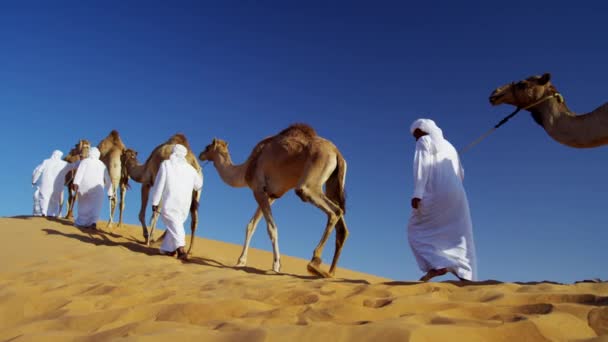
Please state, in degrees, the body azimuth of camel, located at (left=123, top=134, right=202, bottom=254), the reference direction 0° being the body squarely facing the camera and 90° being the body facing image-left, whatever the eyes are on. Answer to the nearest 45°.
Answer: approximately 135°

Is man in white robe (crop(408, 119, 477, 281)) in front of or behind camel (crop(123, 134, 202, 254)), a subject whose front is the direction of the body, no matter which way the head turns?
behind

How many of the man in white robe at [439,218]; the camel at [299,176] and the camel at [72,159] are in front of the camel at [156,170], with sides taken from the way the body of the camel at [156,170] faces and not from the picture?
1

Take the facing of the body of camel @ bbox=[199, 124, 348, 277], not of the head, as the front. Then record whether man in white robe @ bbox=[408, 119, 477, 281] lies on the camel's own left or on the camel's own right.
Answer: on the camel's own left

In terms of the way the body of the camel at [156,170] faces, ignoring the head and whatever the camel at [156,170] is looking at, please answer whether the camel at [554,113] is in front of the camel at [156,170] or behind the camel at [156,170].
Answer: behind

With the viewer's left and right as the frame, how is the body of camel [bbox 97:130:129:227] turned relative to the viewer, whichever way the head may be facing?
facing away from the viewer and to the left of the viewer

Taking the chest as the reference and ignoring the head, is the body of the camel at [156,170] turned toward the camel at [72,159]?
yes

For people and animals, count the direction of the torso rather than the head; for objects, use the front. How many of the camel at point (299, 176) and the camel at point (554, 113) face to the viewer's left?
2

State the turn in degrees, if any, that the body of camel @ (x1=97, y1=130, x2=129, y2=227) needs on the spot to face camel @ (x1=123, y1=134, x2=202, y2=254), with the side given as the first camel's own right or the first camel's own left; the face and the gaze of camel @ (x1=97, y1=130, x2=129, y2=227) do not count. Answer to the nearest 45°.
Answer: approximately 135° to the first camel's own left

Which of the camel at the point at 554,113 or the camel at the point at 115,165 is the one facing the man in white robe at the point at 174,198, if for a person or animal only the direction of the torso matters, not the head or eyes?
the camel at the point at 554,113

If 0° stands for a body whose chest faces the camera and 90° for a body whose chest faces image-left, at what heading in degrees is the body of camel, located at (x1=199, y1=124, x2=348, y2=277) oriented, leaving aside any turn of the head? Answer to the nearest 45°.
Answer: approximately 90°

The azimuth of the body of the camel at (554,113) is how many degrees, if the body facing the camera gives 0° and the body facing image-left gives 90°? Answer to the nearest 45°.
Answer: approximately 90°

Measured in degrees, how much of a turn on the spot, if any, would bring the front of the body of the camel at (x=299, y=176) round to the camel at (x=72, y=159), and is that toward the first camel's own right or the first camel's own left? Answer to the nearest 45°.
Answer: approximately 45° to the first camel's own right

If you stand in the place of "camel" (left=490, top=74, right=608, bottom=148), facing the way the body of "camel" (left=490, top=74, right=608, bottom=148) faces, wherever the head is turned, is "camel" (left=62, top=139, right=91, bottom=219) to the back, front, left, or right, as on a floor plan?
front

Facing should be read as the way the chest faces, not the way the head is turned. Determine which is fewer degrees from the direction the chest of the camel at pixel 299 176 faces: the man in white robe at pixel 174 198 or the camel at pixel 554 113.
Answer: the man in white robe

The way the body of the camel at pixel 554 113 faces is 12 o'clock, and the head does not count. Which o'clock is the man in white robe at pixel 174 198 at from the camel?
The man in white robe is roughly at 12 o'clock from the camel.
